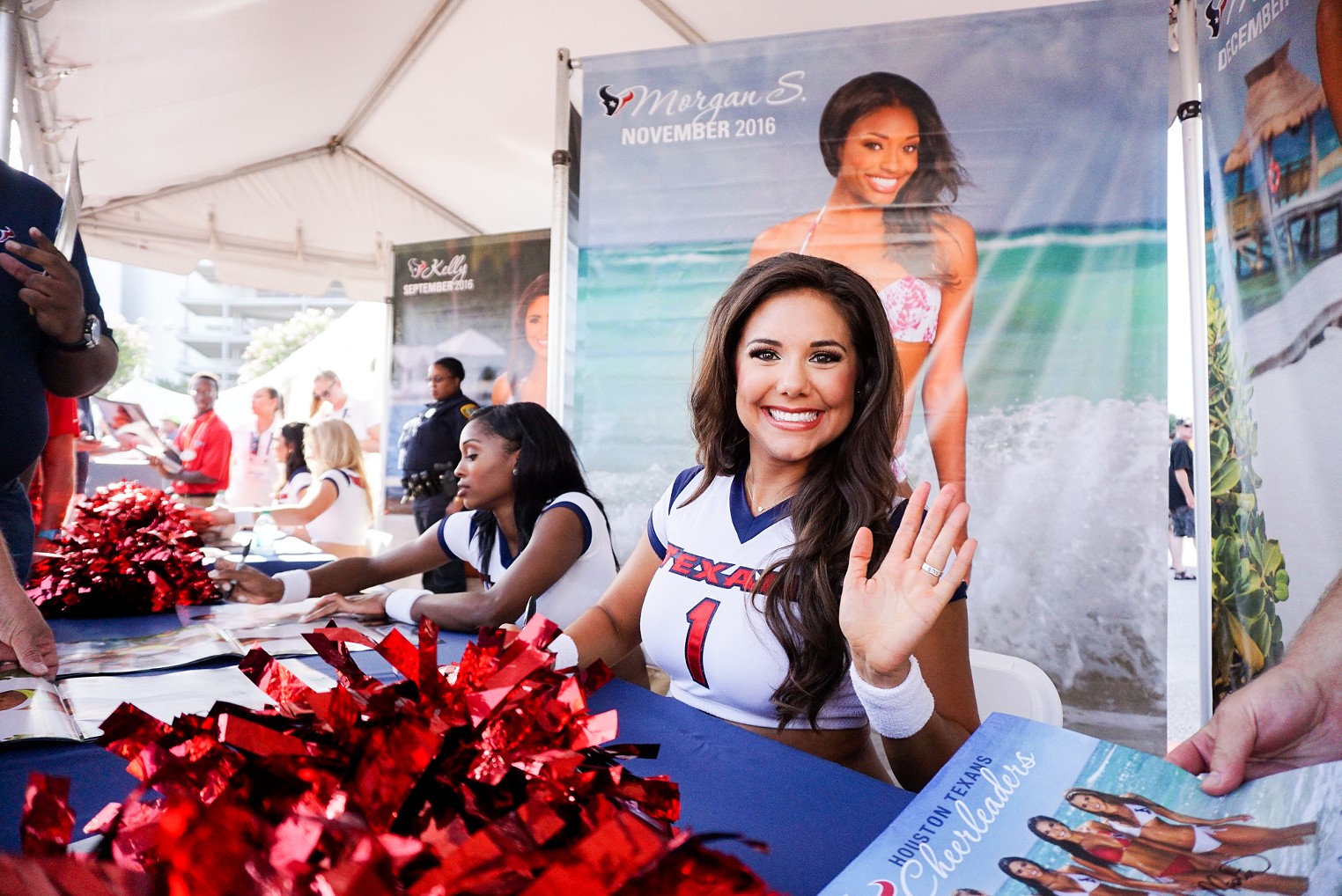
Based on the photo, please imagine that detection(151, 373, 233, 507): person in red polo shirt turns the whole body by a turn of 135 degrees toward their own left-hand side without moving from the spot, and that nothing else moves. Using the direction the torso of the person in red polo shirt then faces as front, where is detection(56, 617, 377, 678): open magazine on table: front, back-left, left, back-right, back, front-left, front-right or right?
right

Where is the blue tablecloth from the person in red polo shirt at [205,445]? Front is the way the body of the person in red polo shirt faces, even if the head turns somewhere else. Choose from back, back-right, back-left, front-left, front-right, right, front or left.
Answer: front-left

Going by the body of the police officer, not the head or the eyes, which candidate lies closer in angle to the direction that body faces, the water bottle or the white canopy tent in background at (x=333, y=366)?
the water bottle

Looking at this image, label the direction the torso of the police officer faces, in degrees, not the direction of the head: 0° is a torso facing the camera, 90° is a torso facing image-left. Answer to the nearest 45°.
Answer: approximately 45°

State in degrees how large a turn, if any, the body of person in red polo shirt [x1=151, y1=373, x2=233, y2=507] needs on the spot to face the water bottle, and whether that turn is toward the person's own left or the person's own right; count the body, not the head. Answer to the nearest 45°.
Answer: approximately 45° to the person's own left

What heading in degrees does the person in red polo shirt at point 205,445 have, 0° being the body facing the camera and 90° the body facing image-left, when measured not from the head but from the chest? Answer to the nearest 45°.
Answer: approximately 45°

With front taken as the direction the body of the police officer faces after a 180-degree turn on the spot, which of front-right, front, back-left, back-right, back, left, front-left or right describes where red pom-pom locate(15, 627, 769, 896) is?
back-right

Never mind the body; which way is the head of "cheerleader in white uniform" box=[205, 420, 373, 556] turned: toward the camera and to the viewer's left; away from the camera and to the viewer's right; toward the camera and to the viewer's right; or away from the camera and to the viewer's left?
away from the camera and to the viewer's left

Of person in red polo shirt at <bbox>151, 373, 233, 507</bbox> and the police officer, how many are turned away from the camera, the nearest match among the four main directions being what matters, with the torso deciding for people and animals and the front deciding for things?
0

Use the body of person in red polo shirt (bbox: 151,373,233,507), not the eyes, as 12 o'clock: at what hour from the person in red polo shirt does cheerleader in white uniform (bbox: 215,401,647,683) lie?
The cheerleader in white uniform is roughly at 10 o'clock from the person in red polo shirt.

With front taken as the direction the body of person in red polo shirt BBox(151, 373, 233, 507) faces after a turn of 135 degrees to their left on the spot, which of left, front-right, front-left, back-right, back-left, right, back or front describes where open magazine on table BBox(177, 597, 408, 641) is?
right
